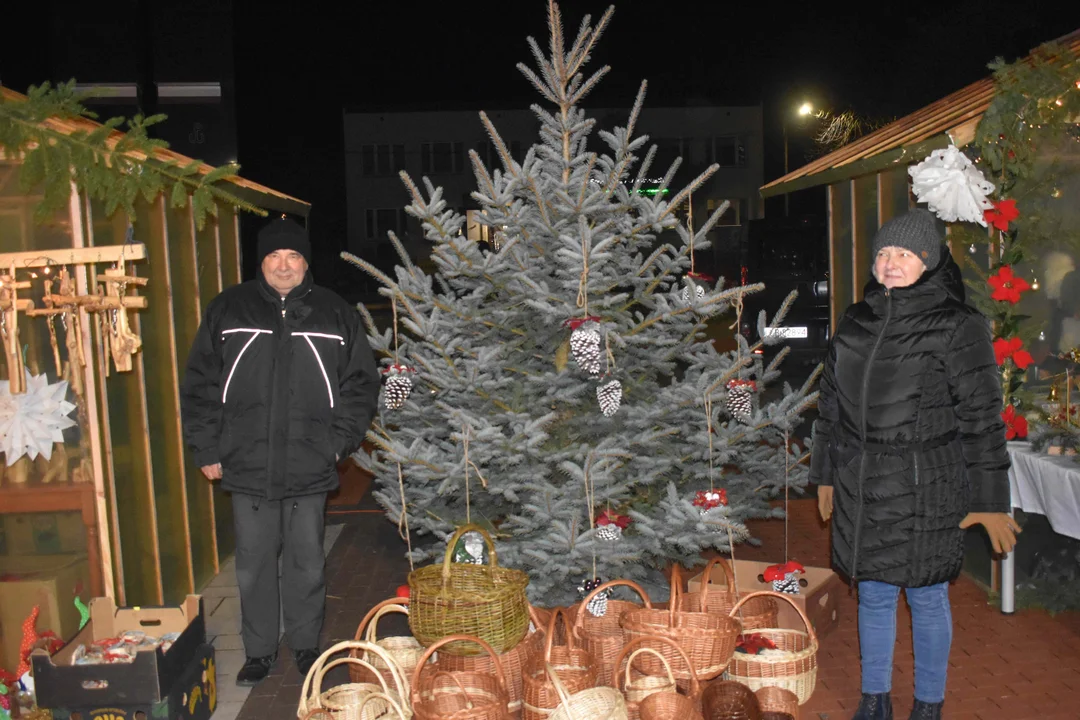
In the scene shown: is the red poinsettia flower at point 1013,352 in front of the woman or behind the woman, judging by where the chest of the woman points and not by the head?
behind

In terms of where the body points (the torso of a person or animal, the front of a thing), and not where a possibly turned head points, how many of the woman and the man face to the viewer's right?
0

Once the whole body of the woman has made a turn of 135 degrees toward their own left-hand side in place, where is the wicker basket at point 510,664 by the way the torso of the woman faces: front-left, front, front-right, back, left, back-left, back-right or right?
back

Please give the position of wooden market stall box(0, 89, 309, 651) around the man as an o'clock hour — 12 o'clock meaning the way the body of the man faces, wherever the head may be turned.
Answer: The wooden market stall is roughly at 3 o'clock from the man.

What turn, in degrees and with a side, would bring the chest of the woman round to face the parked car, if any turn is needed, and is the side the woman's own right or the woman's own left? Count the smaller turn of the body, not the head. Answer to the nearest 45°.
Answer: approximately 135° to the woman's own right

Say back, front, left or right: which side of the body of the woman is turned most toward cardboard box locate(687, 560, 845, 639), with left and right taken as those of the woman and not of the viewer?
right

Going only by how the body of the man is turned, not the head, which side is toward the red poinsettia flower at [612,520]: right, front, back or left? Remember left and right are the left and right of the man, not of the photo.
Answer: left

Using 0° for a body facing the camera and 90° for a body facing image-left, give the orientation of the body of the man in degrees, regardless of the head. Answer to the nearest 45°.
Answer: approximately 0°

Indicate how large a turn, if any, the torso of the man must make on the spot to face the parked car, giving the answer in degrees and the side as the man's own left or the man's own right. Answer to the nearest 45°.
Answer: approximately 135° to the man's own left

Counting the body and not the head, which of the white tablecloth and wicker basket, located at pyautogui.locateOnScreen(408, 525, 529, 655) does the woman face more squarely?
the wicker basket
